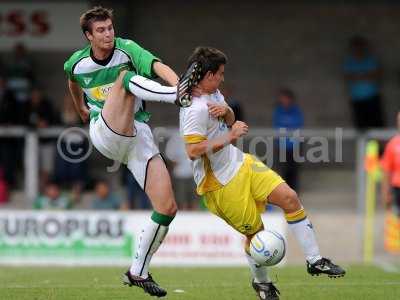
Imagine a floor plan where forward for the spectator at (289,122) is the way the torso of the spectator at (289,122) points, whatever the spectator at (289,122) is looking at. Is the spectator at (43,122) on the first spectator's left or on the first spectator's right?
on the first spectator's right

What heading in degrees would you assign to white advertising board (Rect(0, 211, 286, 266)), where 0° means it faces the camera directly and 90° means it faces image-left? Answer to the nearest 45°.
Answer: approximately 0°

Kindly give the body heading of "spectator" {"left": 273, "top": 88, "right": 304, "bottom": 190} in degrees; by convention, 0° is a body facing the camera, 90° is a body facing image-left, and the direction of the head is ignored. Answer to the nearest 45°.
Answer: approximately 0°

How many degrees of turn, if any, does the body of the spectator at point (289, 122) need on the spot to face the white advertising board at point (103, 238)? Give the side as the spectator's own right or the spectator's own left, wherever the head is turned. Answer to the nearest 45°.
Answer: approximately 45° to the spectator's own right
